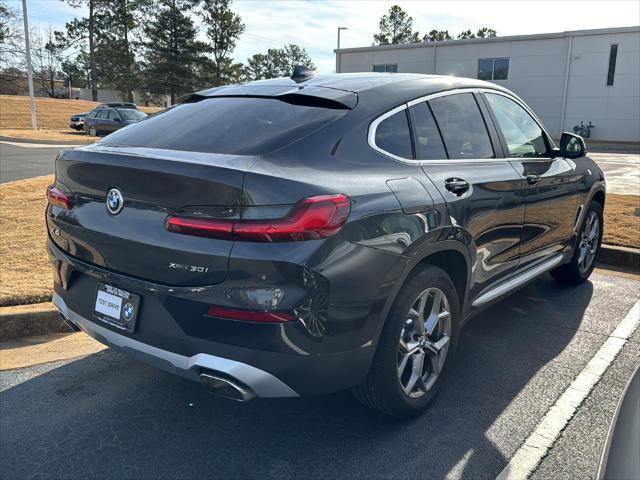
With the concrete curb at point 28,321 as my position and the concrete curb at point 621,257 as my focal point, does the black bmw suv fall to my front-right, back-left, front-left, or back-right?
front-right

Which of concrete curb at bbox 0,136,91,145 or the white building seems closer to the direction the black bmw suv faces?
the white building

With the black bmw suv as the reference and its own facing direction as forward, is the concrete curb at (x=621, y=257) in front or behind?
in front

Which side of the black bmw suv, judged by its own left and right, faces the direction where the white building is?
front

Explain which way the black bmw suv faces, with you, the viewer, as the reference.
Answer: facing away from the viewer and to the right of the viewer

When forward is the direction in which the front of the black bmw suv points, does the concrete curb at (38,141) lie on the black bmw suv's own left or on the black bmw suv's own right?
on the black bmw suv's own left

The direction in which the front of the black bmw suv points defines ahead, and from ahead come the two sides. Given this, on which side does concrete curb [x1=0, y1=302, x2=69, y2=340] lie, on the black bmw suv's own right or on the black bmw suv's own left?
on the black bmw suv's own left

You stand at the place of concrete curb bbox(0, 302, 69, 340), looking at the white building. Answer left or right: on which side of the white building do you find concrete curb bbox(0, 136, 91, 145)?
left
